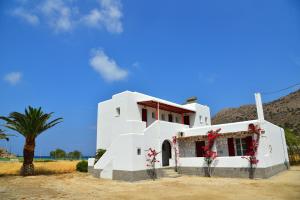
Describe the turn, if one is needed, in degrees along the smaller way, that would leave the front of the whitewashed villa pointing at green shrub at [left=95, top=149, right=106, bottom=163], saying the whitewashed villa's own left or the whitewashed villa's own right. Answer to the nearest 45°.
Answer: approximately 135° to the whitewashed villa's own right

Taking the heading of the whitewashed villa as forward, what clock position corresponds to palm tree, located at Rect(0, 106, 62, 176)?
The palm tree is roughly at 3 o'clock from the whitewashed villa.

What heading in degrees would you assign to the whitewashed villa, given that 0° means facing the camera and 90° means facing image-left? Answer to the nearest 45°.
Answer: approximately 0°
